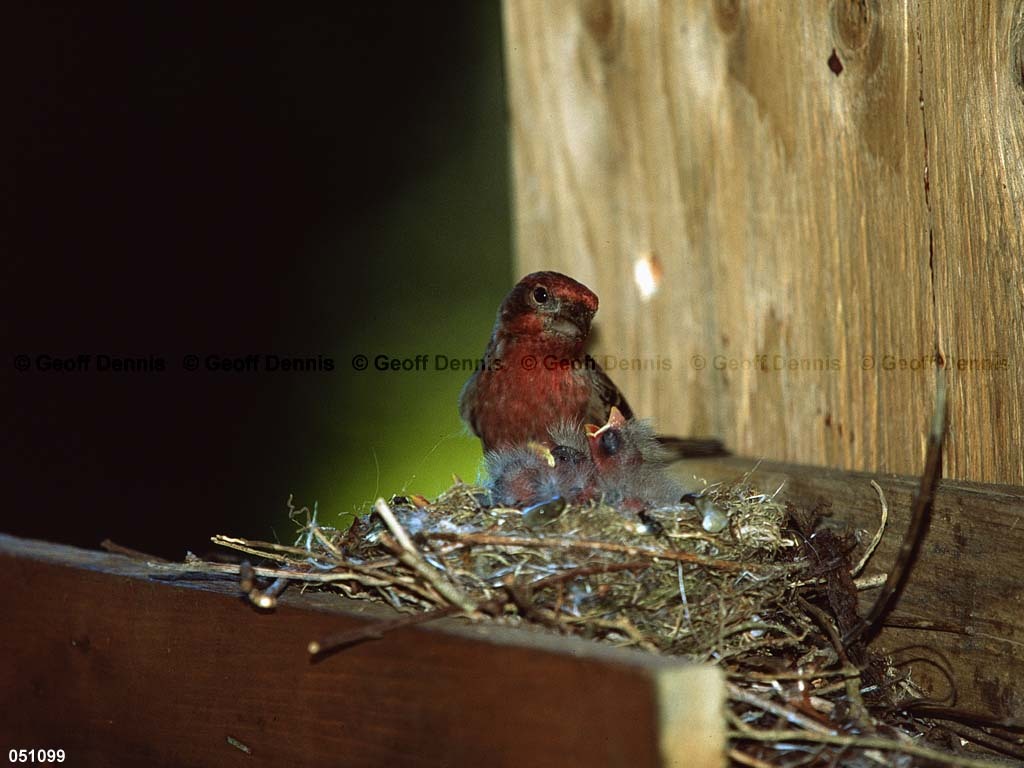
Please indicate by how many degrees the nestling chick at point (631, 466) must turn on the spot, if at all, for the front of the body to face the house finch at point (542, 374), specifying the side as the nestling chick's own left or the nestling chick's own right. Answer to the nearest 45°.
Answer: approximately 90° to the nestling chick's own right

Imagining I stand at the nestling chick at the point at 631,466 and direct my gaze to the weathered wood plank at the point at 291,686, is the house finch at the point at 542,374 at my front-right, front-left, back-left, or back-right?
back-right

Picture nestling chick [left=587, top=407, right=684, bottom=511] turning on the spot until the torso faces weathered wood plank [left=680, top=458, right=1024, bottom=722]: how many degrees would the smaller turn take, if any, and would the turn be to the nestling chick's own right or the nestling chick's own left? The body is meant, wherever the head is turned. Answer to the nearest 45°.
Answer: approximately 135° to the nestling chick's own left

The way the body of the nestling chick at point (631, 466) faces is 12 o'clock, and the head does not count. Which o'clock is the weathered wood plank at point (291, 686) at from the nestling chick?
The weathered wood plank is roughly at 10 o'clock from the nestling chick.

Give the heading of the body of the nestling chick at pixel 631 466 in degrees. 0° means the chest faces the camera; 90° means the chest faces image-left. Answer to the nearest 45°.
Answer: approximately 90°
